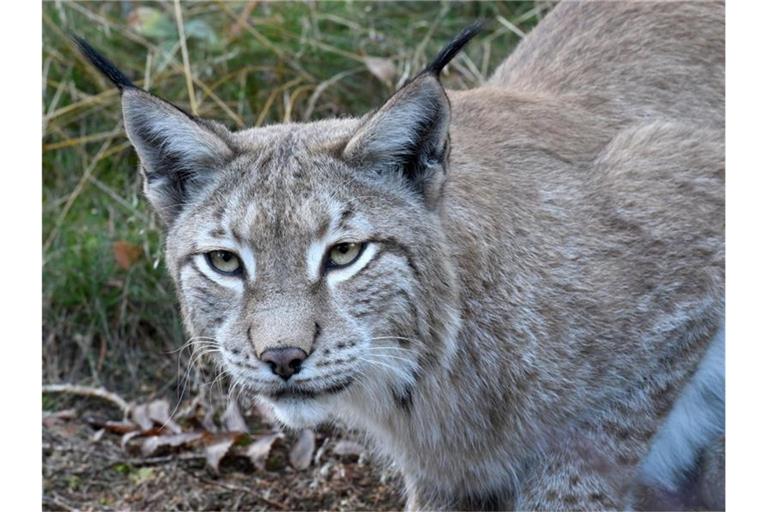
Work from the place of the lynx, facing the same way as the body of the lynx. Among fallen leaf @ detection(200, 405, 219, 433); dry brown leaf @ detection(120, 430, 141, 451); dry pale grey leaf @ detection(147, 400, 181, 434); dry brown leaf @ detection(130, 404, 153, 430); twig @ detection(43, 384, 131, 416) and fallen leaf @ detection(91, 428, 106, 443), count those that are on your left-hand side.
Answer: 0

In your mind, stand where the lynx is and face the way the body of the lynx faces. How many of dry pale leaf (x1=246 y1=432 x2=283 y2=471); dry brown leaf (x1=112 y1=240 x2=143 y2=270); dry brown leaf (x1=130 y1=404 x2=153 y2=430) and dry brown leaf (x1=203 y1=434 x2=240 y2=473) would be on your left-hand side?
0

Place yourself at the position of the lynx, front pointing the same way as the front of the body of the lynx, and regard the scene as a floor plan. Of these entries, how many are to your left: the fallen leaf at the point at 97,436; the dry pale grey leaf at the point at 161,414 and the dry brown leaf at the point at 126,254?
0

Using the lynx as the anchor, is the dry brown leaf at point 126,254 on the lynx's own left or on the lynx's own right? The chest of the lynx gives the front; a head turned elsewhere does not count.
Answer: on the lynx's own right

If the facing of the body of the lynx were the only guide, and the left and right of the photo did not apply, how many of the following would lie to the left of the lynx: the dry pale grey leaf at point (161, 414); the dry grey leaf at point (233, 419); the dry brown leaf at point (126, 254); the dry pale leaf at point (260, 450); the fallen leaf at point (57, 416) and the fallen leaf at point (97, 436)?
0

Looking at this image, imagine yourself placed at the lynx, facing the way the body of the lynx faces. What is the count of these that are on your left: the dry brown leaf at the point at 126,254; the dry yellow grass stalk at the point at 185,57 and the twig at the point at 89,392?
0

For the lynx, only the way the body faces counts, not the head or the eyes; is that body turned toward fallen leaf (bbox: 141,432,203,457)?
no

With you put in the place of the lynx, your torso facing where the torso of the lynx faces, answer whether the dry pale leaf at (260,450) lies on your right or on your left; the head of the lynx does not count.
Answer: on your right

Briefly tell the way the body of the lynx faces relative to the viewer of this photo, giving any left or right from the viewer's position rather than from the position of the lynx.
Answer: facing the viewer and to the left of the viewer

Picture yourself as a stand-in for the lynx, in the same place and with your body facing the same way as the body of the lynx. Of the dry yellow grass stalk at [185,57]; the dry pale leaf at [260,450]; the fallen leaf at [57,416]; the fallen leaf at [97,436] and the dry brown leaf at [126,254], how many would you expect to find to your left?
0

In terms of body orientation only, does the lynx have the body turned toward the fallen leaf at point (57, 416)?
no

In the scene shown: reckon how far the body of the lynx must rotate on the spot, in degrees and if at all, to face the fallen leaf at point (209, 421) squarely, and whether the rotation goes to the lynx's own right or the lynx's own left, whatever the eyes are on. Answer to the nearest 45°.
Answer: approximately 90° to the lynx's own right

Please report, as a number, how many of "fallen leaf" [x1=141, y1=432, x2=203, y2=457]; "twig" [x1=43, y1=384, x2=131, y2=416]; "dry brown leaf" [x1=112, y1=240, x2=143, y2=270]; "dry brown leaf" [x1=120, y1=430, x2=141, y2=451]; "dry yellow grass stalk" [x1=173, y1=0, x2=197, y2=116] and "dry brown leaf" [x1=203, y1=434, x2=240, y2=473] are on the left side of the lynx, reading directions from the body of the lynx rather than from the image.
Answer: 0

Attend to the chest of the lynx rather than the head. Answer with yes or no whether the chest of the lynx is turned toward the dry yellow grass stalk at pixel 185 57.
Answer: no

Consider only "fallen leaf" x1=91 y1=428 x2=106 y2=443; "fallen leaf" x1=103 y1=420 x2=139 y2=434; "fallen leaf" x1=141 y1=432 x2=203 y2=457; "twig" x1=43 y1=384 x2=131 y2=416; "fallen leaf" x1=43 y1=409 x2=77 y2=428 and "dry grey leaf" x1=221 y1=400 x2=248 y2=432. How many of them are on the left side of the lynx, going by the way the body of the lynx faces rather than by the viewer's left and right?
0
